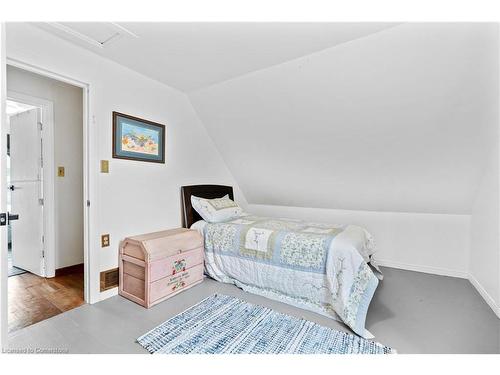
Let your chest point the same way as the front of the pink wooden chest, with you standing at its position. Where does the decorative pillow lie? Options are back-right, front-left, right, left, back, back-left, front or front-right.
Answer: left

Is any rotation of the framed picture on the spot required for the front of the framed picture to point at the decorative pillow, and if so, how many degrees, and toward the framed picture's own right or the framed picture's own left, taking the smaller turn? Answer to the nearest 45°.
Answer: approximately 45° to the framed picture's own left

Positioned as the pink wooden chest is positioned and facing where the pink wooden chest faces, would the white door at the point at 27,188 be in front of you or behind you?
behind

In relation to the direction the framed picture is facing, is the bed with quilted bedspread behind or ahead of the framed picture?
ahead

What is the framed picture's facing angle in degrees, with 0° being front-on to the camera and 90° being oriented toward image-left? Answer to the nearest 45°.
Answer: approximately 315°
